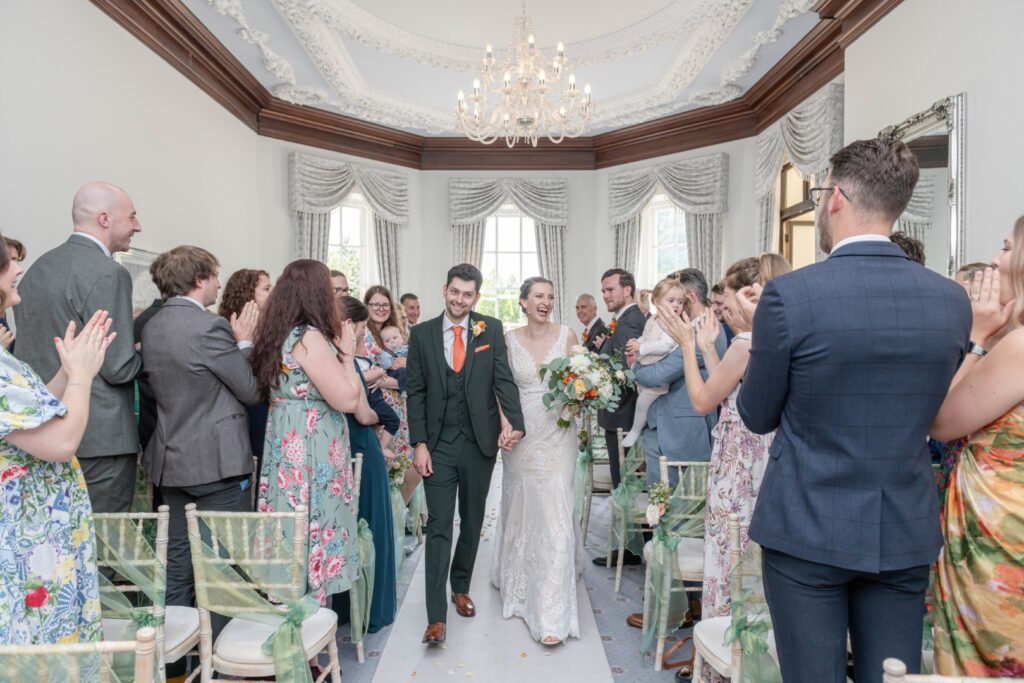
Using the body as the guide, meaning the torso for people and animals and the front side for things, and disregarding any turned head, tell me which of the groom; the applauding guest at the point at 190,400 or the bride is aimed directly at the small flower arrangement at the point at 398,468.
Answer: the applauding guest

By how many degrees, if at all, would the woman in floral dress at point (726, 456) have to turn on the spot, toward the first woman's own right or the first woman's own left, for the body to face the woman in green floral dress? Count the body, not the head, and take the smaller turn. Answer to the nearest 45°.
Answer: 0° — they already face them

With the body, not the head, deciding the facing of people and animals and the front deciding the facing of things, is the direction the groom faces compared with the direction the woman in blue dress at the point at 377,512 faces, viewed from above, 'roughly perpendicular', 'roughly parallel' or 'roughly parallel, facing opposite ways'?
roughly perpendicular

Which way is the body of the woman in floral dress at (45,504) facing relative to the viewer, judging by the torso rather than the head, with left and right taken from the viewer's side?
facing to the right of the viewer

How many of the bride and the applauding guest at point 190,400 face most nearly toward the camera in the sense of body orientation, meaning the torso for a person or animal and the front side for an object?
1

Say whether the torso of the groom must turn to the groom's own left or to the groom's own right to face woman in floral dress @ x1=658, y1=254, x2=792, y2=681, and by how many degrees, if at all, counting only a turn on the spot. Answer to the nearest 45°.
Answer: approximately 45° to the groom's own left

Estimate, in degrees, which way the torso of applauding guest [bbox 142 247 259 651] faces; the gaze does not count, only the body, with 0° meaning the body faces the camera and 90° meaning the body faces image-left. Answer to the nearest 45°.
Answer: approximately 225°

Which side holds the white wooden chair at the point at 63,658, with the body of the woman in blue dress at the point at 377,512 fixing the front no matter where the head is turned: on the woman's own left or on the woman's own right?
on the woman's own right

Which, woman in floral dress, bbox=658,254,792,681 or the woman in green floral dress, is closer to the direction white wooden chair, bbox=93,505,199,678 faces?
the woman in green floral dress

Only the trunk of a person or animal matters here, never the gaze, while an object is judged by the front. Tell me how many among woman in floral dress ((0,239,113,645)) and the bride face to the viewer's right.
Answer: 1

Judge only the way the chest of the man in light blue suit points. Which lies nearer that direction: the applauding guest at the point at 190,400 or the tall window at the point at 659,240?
the applauding guest
